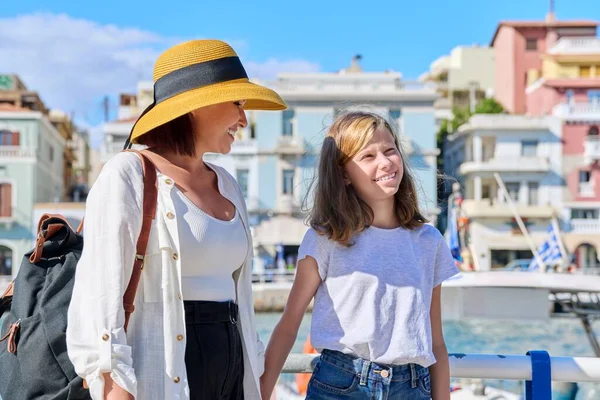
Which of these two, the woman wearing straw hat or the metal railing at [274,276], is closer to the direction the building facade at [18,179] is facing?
the woman wearing straw hat

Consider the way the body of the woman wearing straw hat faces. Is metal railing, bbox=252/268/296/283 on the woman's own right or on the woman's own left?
on the woman's own left

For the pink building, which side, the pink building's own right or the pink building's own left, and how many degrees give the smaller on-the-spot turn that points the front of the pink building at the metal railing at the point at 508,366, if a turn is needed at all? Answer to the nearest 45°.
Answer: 0° — it already faces it

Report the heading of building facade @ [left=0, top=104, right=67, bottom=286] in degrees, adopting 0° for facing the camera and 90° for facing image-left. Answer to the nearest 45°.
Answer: approximately 0°

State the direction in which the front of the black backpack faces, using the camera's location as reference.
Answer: facing to the left of the viewer

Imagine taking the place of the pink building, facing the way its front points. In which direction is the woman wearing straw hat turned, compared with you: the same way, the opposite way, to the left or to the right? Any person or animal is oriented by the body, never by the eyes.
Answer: to the left

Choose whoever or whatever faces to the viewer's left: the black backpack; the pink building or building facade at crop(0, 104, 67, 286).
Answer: the black backpack

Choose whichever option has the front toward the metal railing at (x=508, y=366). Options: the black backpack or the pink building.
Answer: the pink building

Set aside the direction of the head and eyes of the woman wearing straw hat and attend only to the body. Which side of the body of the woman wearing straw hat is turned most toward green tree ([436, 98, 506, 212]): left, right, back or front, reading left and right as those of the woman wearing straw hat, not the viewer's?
left

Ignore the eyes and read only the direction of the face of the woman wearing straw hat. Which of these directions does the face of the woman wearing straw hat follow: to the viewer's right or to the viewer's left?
to the viewer's right

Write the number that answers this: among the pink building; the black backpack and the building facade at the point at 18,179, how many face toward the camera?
2

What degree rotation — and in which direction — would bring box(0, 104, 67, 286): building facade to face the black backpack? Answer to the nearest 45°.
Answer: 0° — it already faces it
